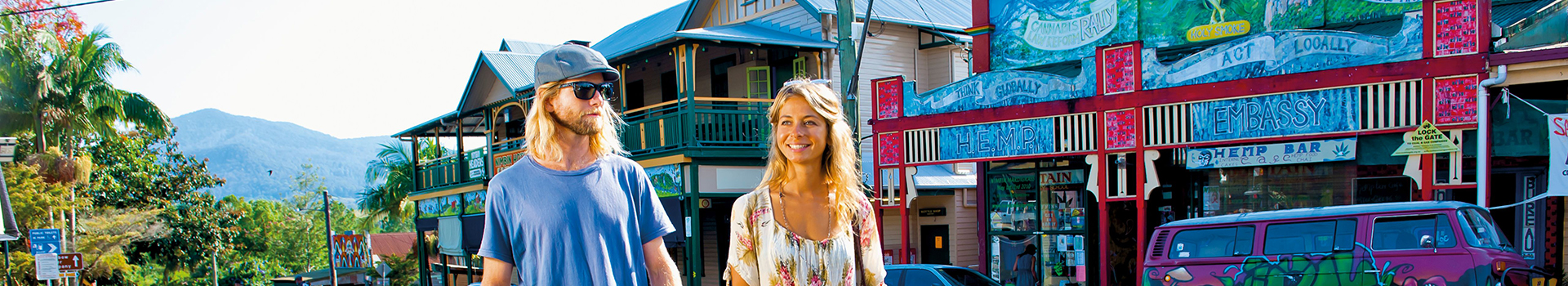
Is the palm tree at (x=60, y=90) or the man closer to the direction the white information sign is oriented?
the man

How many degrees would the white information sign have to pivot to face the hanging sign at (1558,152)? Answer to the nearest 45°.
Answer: approximately 45° to its left

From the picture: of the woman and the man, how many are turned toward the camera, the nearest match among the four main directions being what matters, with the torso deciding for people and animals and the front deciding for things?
2

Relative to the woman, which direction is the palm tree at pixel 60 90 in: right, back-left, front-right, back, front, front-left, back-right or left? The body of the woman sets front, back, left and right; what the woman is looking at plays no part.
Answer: back-right

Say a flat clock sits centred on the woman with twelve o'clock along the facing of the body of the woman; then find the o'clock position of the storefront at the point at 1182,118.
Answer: The storefront is roughly at 7 o'clock from the woman.

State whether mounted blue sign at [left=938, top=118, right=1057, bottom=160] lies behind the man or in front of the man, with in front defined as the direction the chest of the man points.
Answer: behind

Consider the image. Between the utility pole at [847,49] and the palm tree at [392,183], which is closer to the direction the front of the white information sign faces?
the utility pole

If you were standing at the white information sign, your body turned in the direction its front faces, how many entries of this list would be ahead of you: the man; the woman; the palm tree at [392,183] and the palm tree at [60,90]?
2

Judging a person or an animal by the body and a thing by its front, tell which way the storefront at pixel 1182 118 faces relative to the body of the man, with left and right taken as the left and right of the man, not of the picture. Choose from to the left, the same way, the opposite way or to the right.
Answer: to the right
